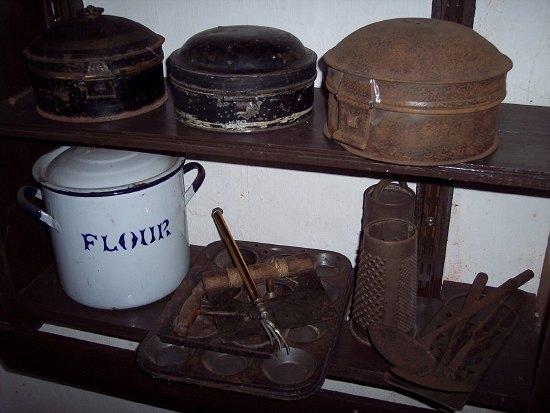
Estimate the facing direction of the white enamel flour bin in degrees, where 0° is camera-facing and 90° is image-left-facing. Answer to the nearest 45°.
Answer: approximately 0°
